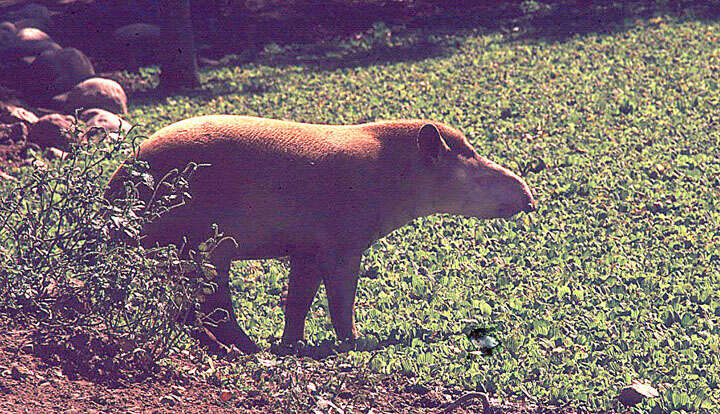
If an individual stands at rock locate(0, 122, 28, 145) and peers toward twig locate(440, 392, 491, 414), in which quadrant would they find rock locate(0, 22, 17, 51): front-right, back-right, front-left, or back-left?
back-left

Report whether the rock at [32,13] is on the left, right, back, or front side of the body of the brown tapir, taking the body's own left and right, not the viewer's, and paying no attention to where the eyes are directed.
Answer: left

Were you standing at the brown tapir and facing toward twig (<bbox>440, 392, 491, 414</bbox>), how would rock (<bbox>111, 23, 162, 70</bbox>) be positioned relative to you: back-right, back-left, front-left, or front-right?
back-left

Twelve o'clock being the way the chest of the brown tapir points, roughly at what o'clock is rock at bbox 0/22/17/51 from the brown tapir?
The rock is roughly at 8 o'clock from the brown tapir.

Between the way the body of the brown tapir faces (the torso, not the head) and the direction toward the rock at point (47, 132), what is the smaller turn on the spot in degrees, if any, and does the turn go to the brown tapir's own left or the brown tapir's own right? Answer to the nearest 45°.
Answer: approximately 135° to the brown tapir's own left

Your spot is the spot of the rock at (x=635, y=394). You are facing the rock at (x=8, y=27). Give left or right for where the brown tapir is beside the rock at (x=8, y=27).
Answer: left

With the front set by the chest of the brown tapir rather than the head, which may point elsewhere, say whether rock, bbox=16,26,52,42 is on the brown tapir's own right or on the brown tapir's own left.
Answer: on the brown tapir's own left

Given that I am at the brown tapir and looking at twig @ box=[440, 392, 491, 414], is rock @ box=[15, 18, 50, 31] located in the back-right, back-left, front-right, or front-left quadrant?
back-left

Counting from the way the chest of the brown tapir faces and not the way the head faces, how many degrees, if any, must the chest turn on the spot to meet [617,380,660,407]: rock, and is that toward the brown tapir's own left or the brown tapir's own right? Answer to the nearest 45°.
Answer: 0° — it already faces it

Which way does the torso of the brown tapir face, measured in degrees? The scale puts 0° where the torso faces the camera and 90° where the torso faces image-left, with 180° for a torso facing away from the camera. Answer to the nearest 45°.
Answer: approximately 270°
